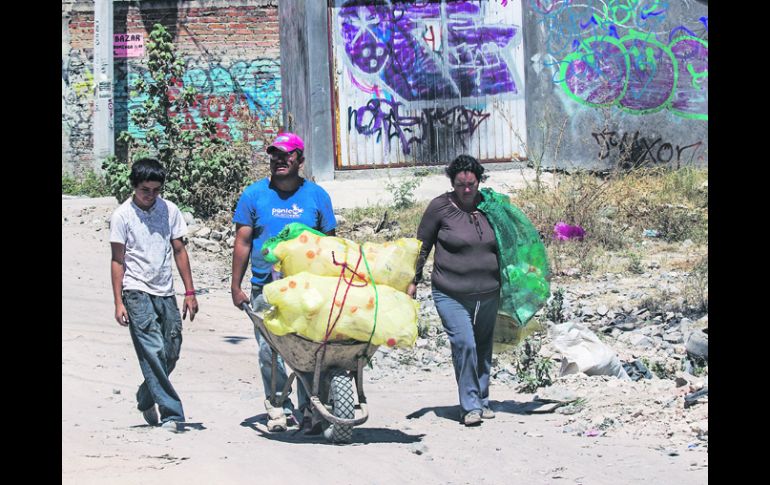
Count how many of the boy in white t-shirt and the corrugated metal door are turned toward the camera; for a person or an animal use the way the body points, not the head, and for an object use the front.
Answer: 2

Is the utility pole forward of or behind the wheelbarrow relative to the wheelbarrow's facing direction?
behind

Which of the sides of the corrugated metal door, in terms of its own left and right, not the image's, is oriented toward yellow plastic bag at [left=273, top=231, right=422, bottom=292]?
front

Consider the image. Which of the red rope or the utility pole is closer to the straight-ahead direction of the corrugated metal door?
the red rope

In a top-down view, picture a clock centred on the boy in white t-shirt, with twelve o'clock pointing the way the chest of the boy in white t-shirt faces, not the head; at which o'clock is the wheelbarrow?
The wheelbarrow is roughly at 10 o'clock from the boy in white t-shirt.

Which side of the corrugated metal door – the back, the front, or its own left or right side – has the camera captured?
front

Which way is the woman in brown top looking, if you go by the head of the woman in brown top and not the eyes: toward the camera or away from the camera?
toward the camera

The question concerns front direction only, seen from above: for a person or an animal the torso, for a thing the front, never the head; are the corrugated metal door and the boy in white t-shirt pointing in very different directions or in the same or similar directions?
same or similar directions

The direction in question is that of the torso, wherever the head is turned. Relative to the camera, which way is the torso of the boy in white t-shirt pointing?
toward the camera

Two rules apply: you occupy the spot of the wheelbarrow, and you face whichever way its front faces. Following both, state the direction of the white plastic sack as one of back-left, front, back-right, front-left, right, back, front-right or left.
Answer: left

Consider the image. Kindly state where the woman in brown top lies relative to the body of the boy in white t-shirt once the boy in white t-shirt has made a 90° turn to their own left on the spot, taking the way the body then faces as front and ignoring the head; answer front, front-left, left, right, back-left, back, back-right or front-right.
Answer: front

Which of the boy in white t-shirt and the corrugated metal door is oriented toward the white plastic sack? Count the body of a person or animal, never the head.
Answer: the corrugated metal door
